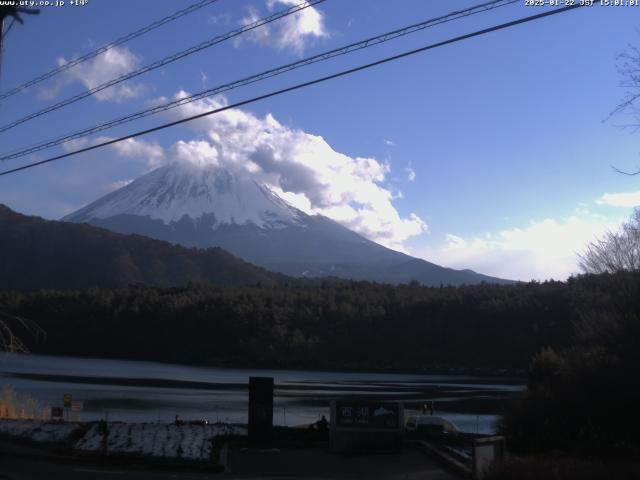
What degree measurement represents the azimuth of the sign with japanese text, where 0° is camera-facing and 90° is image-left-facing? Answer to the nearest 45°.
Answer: approximately 0°

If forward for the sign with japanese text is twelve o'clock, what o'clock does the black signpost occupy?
The black signpost is roughly at 3 o'clock from the sign with japanese text.
